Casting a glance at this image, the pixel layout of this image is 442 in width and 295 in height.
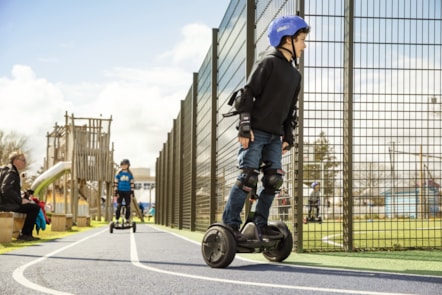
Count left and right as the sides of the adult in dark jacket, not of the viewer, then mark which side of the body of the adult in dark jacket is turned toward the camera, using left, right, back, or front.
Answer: right

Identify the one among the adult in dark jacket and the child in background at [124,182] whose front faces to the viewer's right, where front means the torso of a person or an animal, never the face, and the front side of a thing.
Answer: the adult in dark jacket

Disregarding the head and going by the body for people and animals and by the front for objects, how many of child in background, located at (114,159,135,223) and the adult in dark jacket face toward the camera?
1

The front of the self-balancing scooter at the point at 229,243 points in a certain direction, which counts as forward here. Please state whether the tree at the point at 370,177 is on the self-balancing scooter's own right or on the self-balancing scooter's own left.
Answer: on the self-balancing scooter's own left

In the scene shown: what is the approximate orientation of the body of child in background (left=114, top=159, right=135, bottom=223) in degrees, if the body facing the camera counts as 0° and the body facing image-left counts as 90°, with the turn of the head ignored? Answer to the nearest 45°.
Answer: approximately 0°

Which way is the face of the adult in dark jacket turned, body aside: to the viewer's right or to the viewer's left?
to the viewer's right

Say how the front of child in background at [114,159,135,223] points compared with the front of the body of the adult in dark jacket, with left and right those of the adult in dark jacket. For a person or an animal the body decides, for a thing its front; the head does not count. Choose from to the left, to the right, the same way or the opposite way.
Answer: to the right

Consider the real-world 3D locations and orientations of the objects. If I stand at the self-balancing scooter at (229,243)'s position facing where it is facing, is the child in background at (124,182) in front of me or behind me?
behind

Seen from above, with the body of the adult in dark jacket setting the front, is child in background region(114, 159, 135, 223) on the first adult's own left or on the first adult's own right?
on the first adult's own left

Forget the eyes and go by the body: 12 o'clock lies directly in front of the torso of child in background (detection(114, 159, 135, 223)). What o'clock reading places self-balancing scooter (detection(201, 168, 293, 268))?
The self-balancing scooter is roughly at 12 o'clock from the child in background.
